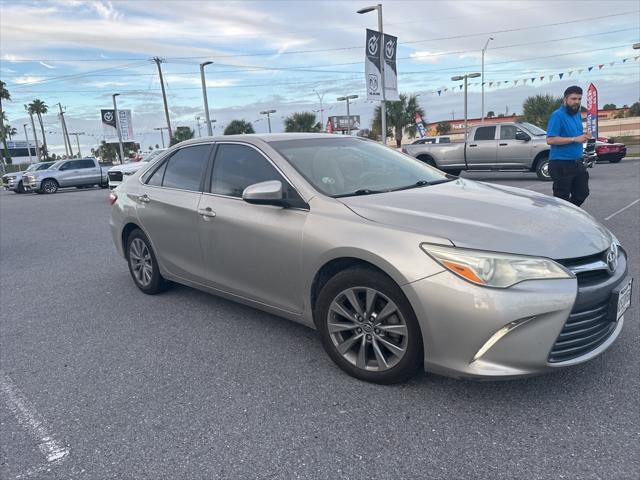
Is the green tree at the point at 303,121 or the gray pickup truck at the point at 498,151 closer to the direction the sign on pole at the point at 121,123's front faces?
the gray pickup truck

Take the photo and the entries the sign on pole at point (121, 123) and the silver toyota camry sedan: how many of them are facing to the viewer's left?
0

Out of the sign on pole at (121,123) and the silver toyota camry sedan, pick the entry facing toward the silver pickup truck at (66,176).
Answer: the sign on pole

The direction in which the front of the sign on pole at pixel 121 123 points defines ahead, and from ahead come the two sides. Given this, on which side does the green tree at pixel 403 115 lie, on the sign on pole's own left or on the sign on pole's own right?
on the sign on pole's own left

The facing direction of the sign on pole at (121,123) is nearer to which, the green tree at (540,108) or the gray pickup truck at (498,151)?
the gray pickup truck

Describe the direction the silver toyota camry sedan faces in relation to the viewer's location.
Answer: facing the viewer and to the right of the viewer

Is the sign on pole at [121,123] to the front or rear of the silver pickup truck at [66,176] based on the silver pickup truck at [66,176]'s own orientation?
to the rear

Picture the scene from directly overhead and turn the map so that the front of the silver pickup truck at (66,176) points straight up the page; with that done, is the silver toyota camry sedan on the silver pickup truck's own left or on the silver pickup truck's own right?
on the silver pickup truck's own left

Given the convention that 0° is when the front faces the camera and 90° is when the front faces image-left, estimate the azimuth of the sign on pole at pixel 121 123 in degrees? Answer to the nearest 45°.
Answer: approximately 0°

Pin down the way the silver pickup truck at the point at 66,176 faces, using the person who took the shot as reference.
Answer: facing the viewer and to the left of the viewer

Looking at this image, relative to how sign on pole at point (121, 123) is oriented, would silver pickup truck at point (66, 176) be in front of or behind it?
in front

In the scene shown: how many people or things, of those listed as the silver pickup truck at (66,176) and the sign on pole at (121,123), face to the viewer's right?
0

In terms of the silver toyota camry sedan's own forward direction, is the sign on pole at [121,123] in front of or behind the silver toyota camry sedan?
behind
